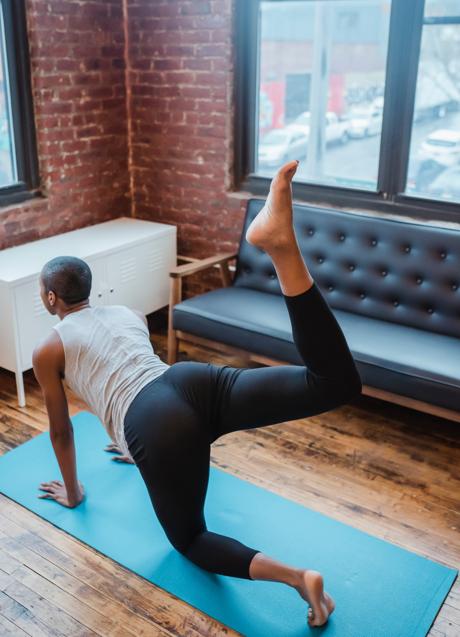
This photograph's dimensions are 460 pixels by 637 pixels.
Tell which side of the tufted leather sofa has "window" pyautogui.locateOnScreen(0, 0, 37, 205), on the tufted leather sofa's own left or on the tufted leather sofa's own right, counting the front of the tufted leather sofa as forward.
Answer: on the tufted leather sofa's own right

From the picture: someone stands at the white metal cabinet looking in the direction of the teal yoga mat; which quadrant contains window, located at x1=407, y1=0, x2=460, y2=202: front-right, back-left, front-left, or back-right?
front-left

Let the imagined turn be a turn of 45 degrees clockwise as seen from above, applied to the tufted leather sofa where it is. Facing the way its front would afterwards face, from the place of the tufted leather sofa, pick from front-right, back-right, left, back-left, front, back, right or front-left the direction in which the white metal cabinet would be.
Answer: front

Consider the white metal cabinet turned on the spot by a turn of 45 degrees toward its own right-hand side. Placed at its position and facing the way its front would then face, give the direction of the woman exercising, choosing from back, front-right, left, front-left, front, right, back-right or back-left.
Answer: front

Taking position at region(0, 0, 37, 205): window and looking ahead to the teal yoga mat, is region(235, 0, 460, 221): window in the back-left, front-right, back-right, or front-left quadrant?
front-left

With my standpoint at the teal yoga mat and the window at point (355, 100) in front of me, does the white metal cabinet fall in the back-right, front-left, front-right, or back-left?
front-left

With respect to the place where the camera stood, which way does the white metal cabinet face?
facing the viewer and to the right of the viewer

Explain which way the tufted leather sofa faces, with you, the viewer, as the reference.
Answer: facing the viewer and to the left of the viewer

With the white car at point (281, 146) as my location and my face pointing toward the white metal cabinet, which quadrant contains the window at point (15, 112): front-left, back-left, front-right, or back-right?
front-right

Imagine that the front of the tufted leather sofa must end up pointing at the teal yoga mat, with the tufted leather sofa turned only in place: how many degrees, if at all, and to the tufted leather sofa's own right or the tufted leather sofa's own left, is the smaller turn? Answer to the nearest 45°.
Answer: approximately 45° to the tufted leather sofa's own left
